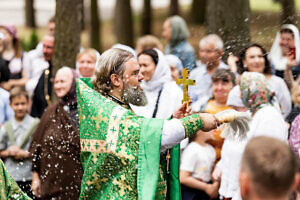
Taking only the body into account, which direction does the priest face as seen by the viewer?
to the viewer's right

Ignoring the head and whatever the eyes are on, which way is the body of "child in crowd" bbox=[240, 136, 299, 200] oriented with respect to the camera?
away from the camera

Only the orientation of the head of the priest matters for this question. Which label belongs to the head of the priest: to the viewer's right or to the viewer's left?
to the viewer's right

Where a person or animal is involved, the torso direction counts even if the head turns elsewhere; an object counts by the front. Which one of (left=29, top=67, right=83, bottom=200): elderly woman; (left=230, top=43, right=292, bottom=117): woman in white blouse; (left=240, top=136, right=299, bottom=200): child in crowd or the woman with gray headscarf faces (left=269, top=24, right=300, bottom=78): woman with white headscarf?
the child in crowd

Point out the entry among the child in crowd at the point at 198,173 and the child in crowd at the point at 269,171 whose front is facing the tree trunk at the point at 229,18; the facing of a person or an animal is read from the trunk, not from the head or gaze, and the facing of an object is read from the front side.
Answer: the child in crowd at the point at 269,171

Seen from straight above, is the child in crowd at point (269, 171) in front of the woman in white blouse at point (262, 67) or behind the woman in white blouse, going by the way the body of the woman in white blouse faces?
in front
